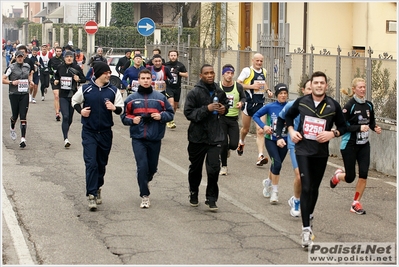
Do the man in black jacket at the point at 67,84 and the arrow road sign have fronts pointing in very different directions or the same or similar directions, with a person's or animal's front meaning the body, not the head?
same or similar directions

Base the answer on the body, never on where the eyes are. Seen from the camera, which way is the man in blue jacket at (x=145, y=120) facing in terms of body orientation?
toward the camera

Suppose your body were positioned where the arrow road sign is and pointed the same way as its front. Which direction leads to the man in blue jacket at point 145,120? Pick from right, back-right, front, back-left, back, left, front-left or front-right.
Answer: front

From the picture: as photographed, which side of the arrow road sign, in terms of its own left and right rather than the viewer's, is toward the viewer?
front

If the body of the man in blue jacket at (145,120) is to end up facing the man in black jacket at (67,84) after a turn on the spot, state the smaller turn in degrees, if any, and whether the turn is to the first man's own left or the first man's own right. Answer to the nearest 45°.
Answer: approximately 180°

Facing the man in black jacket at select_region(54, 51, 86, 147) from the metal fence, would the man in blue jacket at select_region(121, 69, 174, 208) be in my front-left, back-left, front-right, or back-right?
front-left

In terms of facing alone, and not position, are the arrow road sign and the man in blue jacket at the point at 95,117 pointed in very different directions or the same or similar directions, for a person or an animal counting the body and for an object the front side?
same or similar directions

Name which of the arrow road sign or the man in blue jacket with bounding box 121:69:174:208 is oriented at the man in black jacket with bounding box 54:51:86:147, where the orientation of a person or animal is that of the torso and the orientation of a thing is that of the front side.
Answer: the arrow road sign

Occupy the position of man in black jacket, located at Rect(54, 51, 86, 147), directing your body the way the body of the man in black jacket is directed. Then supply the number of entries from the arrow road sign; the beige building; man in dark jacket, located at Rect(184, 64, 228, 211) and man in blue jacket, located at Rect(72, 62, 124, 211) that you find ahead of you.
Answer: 2

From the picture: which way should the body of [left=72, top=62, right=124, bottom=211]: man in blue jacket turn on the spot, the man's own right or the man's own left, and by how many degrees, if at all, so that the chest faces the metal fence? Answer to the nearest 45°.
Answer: approximately 135° to the man's own left

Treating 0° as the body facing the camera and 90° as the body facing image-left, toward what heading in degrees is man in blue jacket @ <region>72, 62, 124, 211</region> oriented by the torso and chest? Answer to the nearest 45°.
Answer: approximately 0°
